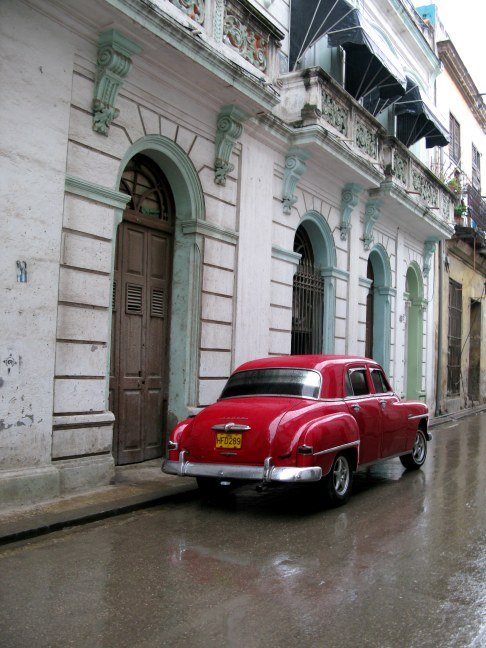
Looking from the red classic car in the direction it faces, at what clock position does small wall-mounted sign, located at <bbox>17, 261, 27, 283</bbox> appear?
The small wall-mounted sign is roughly at 7 o'clock from the red classic car.

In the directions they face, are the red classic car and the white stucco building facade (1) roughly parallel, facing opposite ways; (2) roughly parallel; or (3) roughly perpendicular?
roughly perpendicular

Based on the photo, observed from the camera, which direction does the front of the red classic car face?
facing away from the viewer and to the right of the viewer

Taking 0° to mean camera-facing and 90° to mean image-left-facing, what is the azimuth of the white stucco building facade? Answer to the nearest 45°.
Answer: approximately 315°
